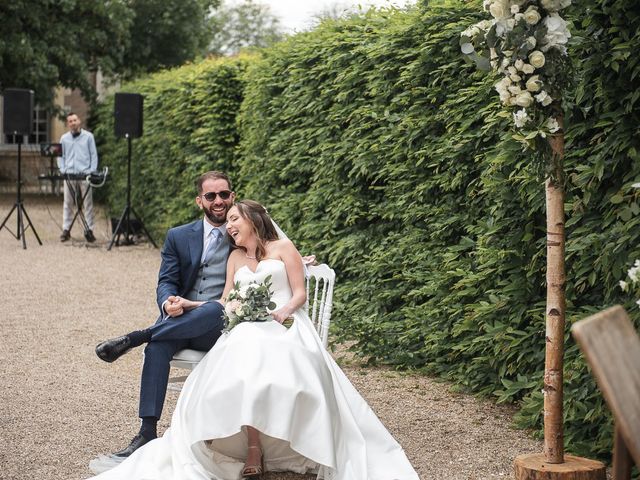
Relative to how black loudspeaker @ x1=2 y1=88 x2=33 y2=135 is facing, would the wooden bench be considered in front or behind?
in front

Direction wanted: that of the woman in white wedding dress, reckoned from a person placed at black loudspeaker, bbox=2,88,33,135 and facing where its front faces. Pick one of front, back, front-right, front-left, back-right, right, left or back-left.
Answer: front

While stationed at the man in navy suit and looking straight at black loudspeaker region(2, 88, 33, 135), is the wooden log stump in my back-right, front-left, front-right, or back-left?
back-right

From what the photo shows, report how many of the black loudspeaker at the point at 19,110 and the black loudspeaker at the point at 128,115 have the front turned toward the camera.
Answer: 2

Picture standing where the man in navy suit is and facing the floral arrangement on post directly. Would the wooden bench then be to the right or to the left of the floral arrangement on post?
right

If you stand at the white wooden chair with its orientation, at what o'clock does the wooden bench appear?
The wooden bench is roughly at 10 o'clock from the white wooden chair.

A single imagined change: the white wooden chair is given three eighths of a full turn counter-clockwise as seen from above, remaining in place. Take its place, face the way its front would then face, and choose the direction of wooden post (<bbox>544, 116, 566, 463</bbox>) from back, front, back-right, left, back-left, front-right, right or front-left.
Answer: front-right

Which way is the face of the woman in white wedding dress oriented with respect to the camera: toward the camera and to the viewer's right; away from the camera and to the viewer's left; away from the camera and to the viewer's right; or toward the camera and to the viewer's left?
toward the camera and to the viewer's left

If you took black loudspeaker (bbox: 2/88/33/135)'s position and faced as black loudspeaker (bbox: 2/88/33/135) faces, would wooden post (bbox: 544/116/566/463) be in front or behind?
in front

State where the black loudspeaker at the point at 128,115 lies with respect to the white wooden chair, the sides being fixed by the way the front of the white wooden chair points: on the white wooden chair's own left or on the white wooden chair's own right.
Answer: on the white wooden chair's own right

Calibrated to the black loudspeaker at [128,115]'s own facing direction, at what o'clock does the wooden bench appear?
The wooden bench is roughly at 12 o'clock from the black loudspeaker.

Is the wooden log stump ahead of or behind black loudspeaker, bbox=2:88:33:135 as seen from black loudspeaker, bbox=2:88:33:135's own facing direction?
ahead

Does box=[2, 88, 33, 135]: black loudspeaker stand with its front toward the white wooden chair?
yes

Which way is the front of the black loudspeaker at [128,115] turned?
toward the camera

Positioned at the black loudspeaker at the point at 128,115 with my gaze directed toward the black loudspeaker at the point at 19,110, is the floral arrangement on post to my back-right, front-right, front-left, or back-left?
back-left
